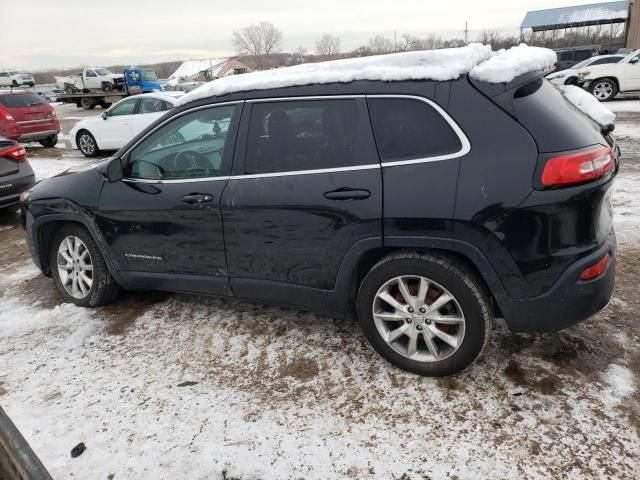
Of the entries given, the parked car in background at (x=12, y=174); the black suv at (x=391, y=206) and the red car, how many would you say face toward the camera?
0

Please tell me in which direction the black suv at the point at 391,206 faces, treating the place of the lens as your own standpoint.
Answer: facing away from the viewer and to the left of the viewer

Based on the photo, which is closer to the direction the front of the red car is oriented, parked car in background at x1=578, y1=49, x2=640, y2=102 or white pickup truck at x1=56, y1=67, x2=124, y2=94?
the white pickup truck

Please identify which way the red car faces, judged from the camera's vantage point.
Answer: facing away from the viewer and to the left of the viewer

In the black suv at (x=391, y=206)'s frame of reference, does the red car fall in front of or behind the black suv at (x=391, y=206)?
in front

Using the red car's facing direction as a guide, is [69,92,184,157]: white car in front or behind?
behind

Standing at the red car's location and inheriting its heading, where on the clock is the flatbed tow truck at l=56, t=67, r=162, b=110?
The flatbed tow truck is roughly at 2 o'clock from the red car.

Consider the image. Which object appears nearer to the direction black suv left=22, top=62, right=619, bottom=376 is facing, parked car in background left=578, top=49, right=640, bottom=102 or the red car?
the red car

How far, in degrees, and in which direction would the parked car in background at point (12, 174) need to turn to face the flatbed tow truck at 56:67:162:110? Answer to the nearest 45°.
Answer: approximately 45° to its right

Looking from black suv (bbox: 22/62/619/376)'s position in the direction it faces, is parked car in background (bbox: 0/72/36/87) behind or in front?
in front

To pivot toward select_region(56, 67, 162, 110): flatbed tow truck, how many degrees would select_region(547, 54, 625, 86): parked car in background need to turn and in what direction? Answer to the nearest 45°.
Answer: approximately 45° to its right

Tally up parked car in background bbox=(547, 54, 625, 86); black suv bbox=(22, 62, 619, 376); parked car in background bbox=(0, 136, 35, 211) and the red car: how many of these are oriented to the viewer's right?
0

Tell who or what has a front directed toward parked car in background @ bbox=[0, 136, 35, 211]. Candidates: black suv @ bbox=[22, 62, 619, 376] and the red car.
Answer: the black suv

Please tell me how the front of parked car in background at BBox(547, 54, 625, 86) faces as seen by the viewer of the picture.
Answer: facing the viewer and to the left of the viewer

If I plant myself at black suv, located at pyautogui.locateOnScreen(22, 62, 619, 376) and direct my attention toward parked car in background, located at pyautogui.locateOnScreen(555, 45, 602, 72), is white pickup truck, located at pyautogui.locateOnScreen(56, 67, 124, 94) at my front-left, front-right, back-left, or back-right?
front-left

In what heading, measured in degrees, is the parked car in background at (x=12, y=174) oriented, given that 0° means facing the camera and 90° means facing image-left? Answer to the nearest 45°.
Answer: approximately 135°

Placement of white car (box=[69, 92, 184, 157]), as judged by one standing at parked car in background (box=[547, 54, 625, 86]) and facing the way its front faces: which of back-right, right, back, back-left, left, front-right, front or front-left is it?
front
